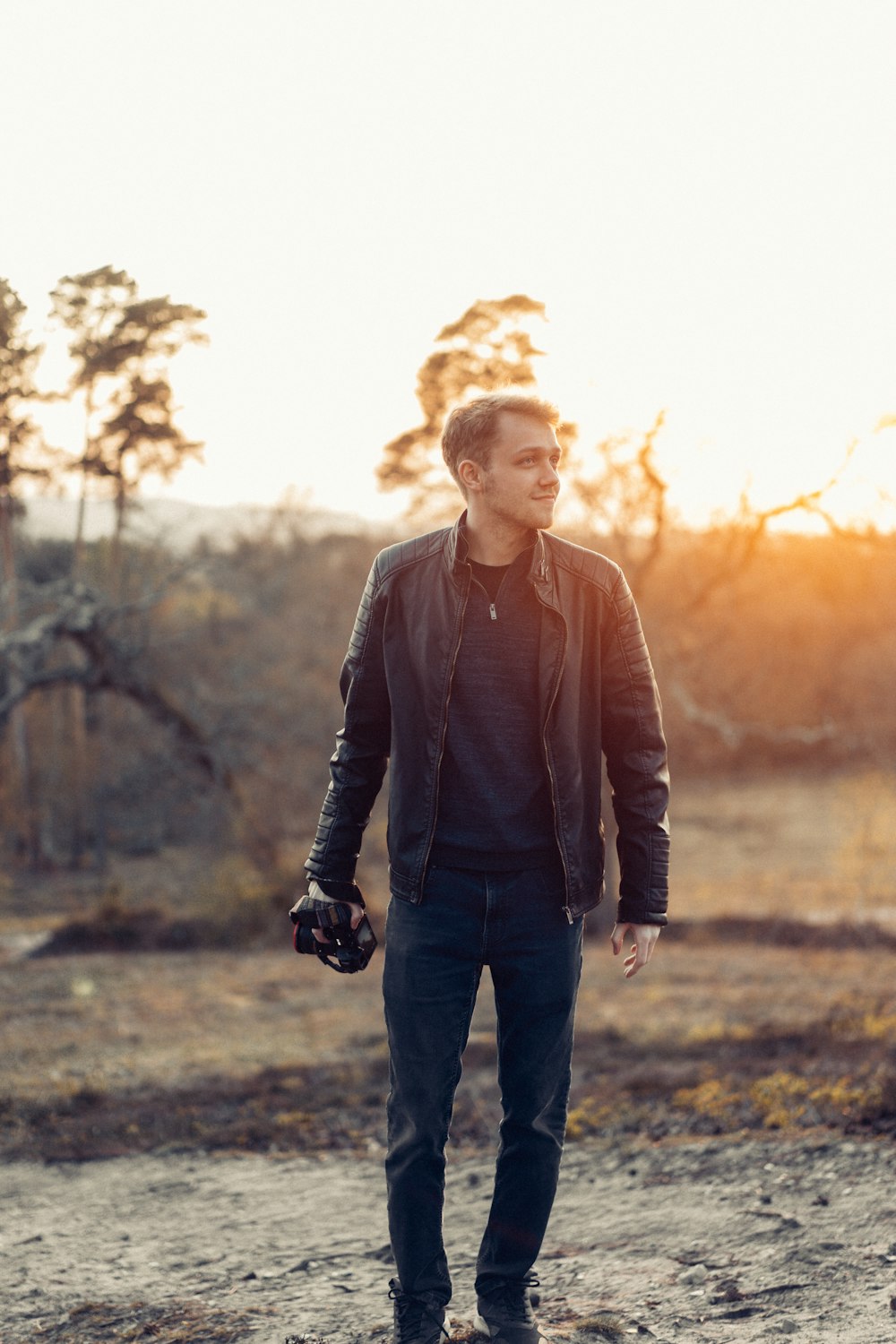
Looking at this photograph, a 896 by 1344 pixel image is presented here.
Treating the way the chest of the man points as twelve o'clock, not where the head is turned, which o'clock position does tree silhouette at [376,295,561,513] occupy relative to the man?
The tree silhouette is roughly at 6 o'clock from the man.

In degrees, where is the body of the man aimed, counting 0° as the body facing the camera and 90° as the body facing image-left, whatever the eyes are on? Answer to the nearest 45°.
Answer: approximately 0°

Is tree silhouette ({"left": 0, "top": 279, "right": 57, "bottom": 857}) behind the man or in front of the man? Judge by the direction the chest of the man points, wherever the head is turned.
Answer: behind
